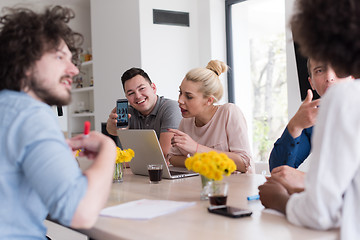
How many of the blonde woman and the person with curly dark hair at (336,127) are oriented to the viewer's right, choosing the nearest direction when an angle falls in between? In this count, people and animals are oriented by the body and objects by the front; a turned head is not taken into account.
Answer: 0

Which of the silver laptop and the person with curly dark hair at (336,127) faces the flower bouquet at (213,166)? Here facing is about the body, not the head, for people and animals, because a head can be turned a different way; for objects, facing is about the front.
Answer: the person with curly dark hair

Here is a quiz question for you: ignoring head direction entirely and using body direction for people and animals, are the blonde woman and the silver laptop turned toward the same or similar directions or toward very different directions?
very different directions

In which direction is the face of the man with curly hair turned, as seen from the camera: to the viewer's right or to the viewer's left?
to the viewer's right

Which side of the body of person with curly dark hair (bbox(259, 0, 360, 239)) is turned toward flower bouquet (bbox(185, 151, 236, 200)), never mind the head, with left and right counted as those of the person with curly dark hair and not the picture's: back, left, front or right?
front

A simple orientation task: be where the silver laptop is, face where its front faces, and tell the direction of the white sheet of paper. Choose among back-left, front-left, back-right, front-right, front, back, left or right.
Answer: back-right

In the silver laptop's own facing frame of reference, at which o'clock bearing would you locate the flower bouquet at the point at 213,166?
The flower bouquet is roughly at 4 o'clock from the silver laptop.

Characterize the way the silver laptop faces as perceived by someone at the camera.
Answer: facing away from the viewer and to the right of the viewer

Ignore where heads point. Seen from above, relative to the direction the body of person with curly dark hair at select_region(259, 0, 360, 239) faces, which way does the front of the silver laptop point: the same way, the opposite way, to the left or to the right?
to the right

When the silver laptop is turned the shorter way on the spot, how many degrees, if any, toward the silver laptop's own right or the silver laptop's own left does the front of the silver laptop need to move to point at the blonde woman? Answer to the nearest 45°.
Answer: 0° — it already faces them

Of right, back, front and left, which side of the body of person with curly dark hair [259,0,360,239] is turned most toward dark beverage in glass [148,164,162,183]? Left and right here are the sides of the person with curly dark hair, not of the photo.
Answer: front

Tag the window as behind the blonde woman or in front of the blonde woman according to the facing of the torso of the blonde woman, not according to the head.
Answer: behind
